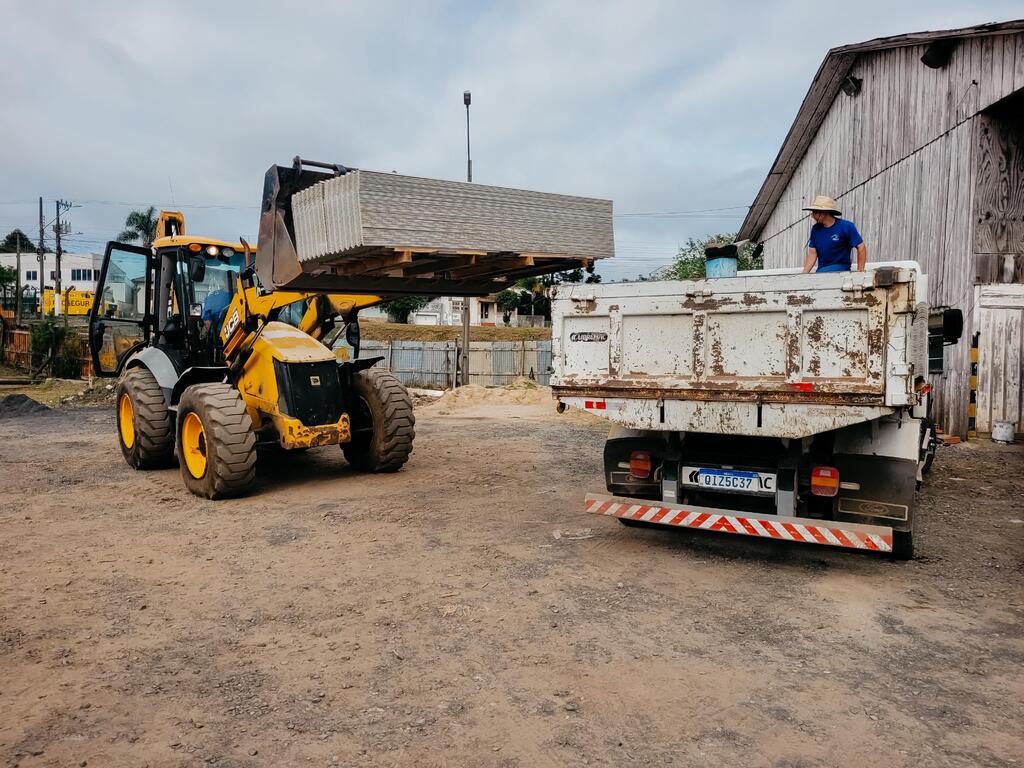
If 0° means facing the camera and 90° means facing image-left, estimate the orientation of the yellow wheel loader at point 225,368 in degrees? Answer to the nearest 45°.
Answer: approximately 315°

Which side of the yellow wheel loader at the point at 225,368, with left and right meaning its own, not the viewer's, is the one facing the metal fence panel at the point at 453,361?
left

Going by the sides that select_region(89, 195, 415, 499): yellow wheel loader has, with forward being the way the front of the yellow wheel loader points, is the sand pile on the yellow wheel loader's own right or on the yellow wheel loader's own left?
on the yellow wheel loader's own left

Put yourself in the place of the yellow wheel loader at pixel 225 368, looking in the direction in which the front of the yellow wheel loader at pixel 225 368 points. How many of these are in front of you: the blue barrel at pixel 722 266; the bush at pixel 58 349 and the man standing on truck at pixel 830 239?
2

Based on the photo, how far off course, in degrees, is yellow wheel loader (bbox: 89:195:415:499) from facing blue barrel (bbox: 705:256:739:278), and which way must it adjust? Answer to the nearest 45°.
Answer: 0° — it already faces it

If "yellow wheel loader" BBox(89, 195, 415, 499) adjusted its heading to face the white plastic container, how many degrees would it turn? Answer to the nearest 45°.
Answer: approximately 45° to its left

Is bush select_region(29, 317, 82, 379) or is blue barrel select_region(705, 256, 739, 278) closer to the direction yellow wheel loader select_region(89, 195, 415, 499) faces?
the blue barrel
